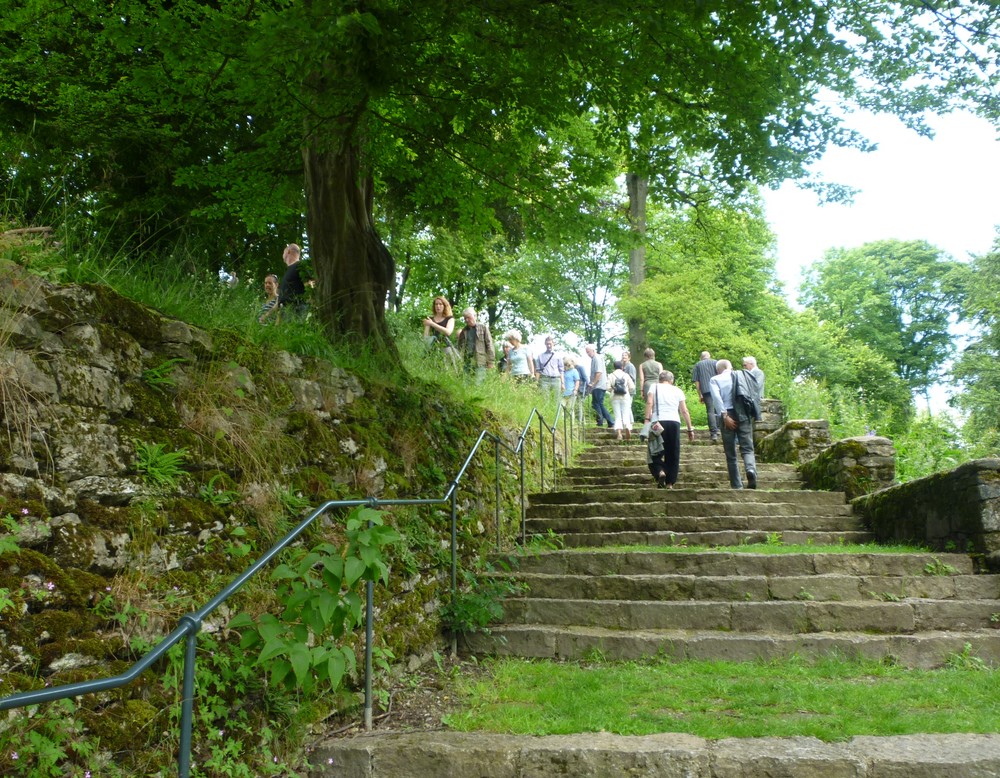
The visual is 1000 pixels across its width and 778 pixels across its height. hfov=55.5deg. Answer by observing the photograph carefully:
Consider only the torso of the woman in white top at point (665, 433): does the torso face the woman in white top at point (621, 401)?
yes

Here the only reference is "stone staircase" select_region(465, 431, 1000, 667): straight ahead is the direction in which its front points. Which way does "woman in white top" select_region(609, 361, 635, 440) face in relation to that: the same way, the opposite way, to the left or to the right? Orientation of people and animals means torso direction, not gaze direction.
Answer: the opposite way

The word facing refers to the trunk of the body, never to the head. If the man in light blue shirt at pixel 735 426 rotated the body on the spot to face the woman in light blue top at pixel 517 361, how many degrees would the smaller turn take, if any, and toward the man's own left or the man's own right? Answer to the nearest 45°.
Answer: approximately 45° to the man's own left

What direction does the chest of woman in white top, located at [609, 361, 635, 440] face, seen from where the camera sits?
away from the camera

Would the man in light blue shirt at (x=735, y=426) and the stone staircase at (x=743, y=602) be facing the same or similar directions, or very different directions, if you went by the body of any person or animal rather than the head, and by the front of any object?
very different directions

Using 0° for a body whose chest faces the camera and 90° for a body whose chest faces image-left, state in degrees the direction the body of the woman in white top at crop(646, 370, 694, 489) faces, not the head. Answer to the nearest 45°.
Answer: approximately 180°

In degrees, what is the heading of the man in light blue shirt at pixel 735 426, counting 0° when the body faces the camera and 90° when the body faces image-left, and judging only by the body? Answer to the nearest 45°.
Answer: approximately 180°

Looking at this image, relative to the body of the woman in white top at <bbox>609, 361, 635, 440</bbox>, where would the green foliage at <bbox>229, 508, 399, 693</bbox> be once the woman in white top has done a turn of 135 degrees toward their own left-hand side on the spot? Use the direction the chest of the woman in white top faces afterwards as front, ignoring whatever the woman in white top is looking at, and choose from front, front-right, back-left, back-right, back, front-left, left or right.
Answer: front-left

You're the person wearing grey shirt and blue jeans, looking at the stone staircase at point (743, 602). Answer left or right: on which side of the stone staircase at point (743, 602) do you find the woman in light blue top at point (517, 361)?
right

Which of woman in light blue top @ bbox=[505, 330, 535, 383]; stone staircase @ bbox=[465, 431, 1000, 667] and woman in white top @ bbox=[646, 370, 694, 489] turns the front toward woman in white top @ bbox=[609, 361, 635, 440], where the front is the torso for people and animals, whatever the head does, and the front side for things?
woman in white top @ bbox=[646, 370, 694, 489]
